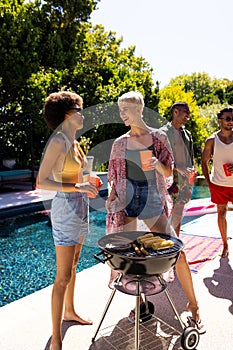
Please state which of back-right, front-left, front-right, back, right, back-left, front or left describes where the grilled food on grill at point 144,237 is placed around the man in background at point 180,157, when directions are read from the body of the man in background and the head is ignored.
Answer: front-right

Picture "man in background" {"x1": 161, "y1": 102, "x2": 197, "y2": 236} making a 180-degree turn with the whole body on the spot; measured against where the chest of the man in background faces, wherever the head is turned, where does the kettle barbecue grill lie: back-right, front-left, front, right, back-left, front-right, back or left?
back-left

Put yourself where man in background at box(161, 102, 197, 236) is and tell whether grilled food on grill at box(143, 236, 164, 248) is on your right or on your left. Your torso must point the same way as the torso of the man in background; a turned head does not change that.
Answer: on your right

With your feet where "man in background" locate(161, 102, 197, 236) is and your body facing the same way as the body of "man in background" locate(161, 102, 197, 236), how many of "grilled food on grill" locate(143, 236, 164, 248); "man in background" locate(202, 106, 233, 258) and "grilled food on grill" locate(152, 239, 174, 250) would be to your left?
1

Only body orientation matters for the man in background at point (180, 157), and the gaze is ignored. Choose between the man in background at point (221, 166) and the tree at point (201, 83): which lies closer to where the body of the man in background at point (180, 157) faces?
the man in background

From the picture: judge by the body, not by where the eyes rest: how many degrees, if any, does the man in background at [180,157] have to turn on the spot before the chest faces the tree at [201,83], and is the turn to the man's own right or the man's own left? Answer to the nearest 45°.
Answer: approximately 135° to the man's own left

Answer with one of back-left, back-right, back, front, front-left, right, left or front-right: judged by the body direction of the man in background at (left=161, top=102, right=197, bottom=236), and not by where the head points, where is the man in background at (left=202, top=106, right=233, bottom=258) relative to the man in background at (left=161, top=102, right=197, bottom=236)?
left
